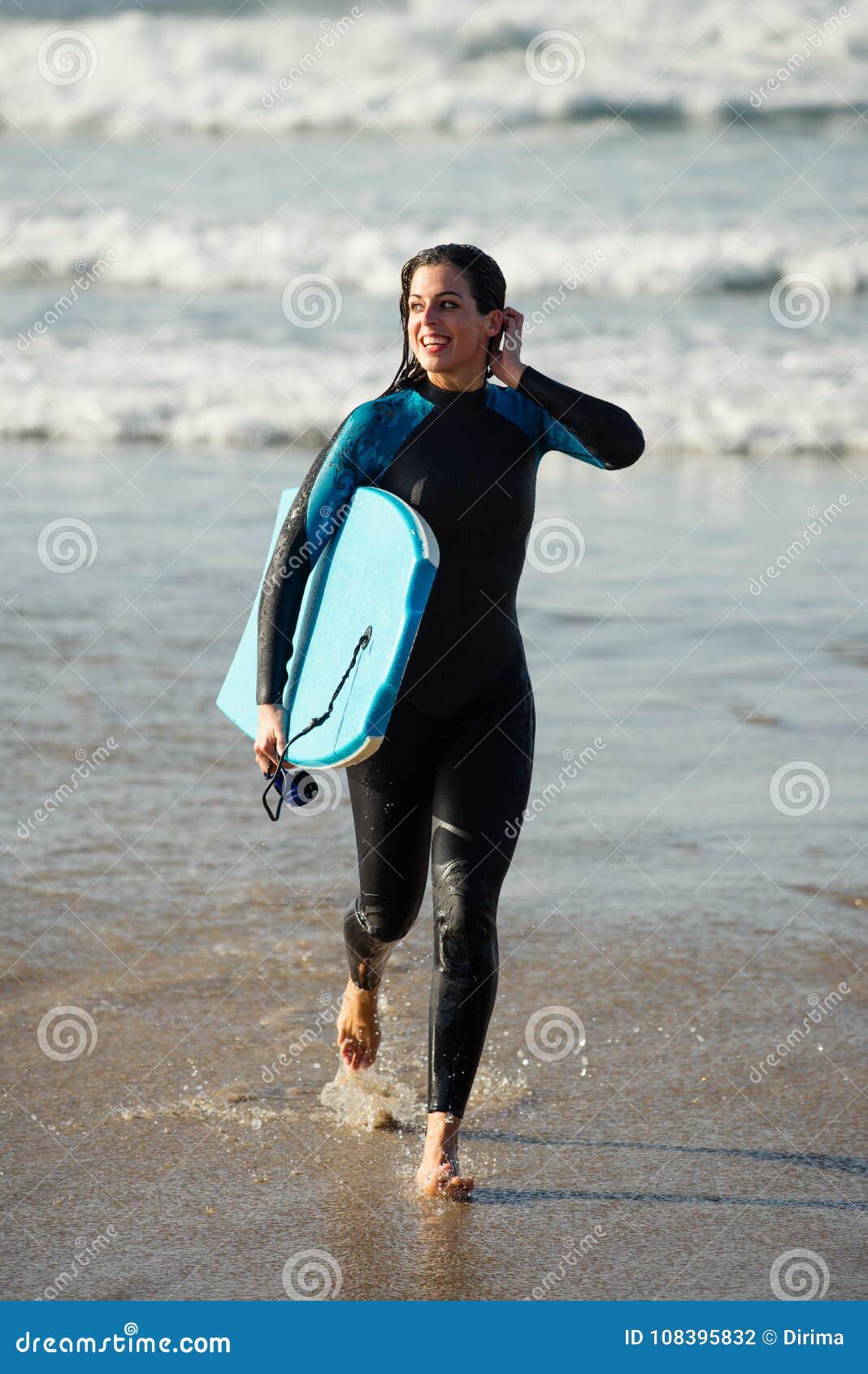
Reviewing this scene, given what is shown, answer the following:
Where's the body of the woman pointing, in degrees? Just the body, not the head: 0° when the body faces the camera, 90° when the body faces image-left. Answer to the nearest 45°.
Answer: approximately 0°
